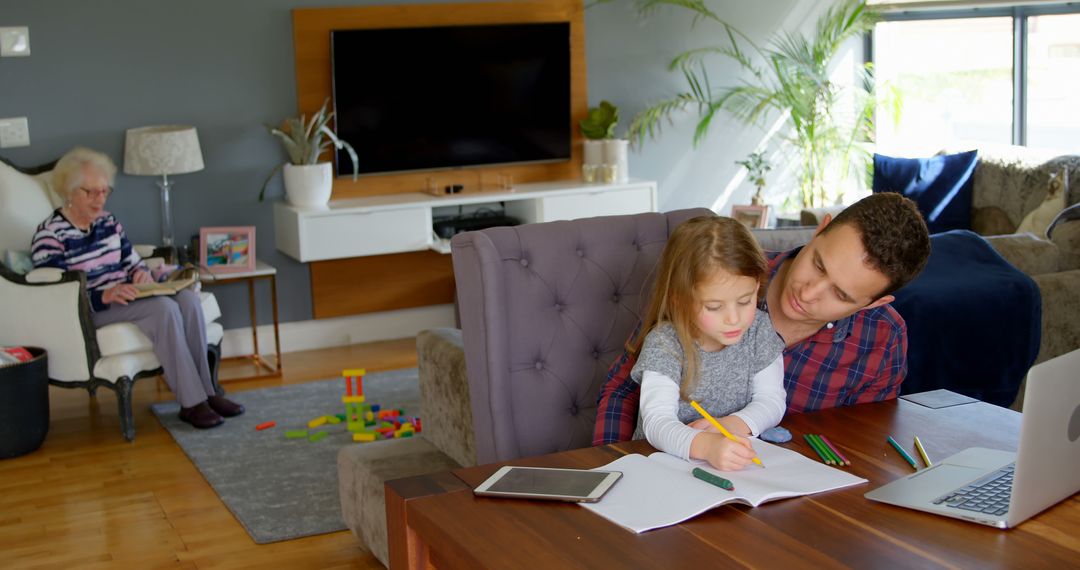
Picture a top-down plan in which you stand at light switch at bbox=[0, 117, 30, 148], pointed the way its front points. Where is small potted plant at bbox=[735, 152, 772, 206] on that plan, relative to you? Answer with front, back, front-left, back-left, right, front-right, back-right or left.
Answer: left

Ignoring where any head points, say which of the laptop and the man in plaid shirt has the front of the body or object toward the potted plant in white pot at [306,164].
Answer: the laptop

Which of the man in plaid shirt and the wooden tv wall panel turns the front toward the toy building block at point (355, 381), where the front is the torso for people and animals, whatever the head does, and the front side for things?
the wooden tv wall panel

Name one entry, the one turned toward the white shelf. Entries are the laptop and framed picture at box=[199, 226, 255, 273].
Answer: the laptop

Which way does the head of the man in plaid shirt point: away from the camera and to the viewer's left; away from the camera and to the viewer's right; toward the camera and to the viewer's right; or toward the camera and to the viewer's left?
toward the camera and to the viewer's left

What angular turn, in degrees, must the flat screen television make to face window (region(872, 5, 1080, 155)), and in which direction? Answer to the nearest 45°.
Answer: approximately 90° to its left

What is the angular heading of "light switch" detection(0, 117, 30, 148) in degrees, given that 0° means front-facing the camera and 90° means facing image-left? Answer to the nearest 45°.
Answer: approximately 0°

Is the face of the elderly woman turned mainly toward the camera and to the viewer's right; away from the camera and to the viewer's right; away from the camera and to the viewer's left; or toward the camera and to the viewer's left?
toward the camera and to the viewer's right

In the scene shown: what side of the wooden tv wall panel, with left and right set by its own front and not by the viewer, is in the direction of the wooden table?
front

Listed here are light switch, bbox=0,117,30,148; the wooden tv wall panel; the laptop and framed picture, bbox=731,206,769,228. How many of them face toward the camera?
3
